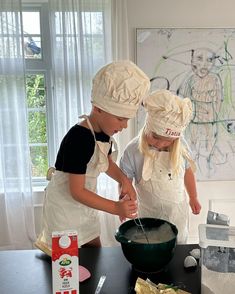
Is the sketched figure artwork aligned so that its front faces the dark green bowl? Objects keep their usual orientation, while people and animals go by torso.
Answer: yes

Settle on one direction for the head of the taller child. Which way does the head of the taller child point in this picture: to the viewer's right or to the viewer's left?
to the viewer's right

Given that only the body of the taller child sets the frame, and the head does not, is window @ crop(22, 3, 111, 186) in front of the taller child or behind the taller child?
behind

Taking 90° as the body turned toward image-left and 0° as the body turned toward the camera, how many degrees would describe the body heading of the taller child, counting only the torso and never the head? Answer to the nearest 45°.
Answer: approximately 315°

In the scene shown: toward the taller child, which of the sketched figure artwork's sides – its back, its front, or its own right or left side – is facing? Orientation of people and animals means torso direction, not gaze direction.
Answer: front

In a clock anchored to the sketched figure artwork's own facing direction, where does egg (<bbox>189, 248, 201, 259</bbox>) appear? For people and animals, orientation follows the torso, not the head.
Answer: The egg is roughly at 12 o'clock from the sketched figure artwork.

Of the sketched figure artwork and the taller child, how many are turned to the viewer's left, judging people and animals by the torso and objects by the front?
0

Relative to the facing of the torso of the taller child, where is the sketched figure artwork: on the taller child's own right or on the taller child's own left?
on the taller child's own left

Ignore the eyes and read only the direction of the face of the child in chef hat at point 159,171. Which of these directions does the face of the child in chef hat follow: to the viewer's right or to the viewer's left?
to the viewer's left

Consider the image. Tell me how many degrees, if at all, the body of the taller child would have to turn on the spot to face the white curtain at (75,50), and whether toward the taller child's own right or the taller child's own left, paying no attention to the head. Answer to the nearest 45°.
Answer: approximately 135° to the taller child's own left

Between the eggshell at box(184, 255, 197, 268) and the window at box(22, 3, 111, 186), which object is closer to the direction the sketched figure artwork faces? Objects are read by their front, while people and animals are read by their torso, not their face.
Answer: the eggshell

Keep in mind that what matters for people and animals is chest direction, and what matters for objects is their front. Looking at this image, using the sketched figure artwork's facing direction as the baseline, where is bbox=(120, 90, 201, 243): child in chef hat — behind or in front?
in front

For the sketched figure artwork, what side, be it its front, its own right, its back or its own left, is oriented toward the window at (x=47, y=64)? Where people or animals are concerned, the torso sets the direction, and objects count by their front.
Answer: right

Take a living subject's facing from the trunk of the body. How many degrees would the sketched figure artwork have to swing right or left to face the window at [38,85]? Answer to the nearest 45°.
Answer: approximately 90° to its right

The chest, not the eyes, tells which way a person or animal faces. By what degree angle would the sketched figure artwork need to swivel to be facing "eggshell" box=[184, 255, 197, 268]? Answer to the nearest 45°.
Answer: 0° — it already faces it
